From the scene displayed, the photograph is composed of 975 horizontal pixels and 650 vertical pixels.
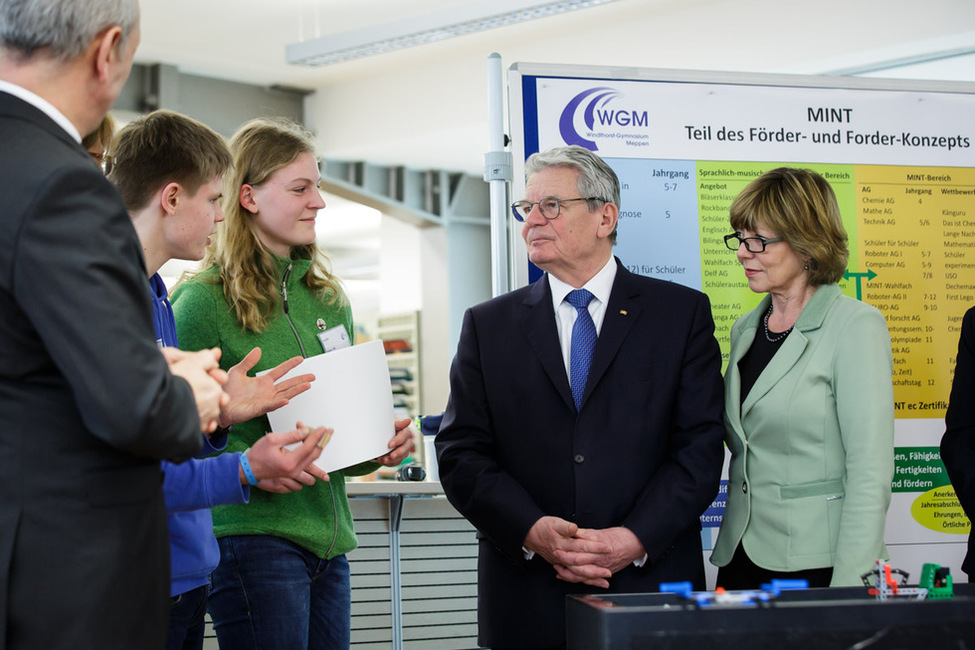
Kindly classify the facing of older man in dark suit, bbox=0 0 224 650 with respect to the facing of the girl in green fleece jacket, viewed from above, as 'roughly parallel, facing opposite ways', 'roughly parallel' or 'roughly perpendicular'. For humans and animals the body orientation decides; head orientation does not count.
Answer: roughly perpendicular

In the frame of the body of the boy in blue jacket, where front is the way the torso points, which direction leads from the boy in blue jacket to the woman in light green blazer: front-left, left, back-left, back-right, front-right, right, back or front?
front

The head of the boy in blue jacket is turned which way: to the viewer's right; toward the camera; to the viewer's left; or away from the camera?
to the viewer's right

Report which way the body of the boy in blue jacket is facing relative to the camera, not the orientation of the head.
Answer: to the viewer's right

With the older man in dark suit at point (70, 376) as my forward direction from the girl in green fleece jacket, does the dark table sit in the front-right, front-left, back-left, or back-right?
front-left

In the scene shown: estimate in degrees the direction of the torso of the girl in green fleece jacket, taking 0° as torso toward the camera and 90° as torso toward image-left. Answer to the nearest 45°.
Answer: approximately 315°

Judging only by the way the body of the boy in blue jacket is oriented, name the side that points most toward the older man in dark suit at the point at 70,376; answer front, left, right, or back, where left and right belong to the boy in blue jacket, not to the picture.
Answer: right

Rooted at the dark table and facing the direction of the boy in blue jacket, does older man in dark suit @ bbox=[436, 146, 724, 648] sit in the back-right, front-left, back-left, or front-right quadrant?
front-right

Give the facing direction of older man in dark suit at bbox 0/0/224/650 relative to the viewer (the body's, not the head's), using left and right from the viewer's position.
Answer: facing away from the viewer and to the right of the viewer

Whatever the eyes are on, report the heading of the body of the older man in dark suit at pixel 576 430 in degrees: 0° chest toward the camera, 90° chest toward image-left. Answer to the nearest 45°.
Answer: approximately 0°

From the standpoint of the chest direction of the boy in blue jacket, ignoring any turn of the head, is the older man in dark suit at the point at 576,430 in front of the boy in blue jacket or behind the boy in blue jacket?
in front

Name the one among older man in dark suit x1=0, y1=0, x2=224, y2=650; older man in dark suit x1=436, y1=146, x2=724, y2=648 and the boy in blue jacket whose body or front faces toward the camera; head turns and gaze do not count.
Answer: older man in dark suit x1=436, y1=146, x2=724, y2=648

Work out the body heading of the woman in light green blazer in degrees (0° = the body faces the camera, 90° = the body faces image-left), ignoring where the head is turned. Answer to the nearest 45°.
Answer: approximately 45°

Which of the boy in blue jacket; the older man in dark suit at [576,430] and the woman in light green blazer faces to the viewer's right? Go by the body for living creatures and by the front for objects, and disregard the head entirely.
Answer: the boy in blue jacket

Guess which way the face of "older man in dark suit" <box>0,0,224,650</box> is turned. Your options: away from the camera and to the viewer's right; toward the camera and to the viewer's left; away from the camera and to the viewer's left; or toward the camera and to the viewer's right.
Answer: away from the camera and to the viewer's right
